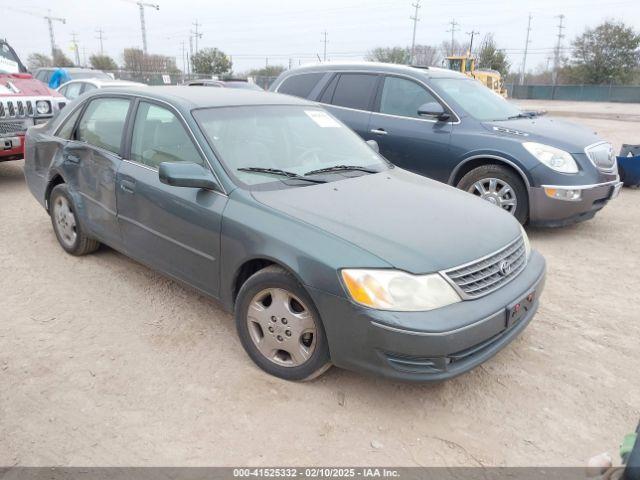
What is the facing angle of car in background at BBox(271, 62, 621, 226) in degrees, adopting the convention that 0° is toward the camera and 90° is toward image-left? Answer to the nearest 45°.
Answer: approximately 315°

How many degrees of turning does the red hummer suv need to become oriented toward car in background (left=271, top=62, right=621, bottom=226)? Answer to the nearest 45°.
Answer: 0° — it already faces it

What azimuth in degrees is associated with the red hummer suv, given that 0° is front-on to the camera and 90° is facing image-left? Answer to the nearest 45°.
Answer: approximately 315°

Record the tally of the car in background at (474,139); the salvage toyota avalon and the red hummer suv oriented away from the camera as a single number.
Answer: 0

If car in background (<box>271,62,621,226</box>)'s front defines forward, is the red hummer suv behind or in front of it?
behind

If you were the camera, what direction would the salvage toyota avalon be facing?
facing the viewer and to the right of the viewer

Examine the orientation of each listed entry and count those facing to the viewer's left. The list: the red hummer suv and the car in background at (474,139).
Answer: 0

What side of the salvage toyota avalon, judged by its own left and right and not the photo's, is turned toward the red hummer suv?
back

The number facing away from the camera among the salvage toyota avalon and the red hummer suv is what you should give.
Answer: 0

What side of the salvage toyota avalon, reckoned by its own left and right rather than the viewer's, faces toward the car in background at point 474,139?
left

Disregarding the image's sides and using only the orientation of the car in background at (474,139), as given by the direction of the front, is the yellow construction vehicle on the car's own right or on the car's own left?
on the car's own left

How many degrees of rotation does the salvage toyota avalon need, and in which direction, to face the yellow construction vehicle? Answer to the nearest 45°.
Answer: approximately 135° to its left

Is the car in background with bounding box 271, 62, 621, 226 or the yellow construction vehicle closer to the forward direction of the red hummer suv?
the car in background
